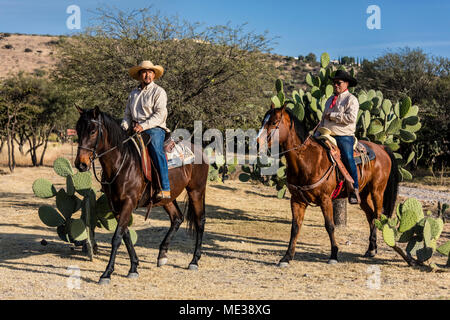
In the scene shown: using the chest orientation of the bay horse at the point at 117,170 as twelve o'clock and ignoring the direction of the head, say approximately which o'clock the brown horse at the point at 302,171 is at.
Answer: The brown horse is roughly at 7 o'clock from the bay horse.

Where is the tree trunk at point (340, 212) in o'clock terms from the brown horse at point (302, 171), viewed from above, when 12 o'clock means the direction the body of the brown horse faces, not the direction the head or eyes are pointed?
The tree trunk is roughly at 5 o'clock from the brown horse.

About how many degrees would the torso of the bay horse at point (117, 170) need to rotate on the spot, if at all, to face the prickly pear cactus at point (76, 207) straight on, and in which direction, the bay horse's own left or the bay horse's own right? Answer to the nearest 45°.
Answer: approximately 90° to the bay horse's own right

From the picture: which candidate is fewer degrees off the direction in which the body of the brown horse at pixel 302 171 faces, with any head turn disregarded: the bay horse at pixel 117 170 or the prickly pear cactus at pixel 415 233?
the bay horse

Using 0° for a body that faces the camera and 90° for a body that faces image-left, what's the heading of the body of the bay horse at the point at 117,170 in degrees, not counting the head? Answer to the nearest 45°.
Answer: approximately 45°

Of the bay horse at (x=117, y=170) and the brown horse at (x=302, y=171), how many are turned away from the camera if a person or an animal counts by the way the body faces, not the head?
0

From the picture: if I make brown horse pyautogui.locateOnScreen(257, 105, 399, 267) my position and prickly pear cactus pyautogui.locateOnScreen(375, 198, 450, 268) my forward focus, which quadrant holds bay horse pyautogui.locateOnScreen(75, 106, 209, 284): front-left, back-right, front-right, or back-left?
back-right

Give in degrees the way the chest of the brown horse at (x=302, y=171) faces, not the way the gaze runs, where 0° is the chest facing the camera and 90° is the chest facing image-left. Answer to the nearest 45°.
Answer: approximately 45°

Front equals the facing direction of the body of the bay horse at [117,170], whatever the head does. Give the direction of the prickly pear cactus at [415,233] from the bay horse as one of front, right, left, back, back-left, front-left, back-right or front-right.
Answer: back-left
